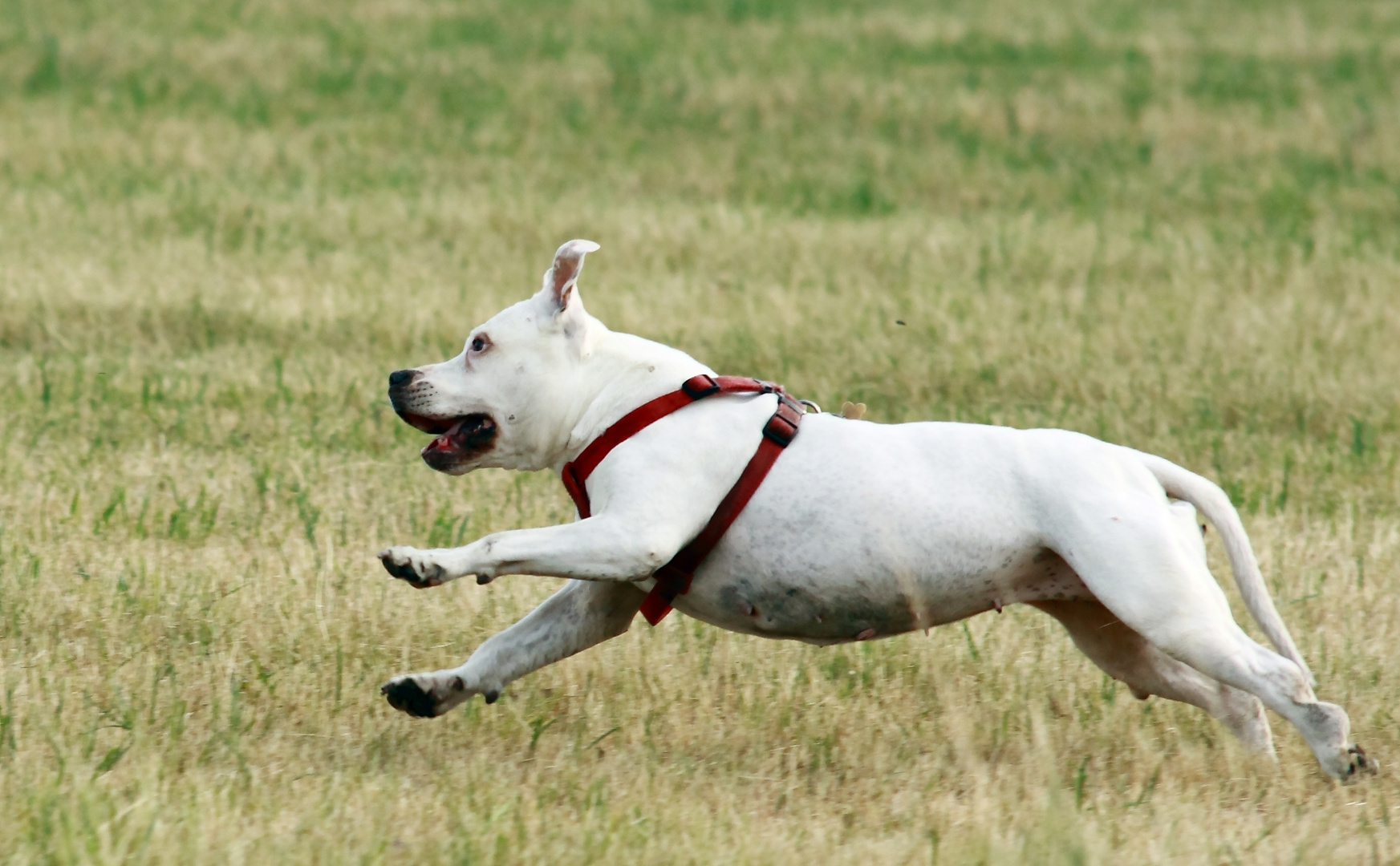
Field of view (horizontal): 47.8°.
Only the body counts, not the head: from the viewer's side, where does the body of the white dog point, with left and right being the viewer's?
facing to the left of the viewer
